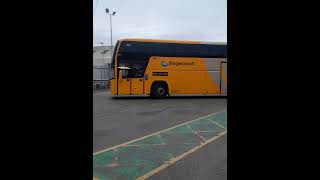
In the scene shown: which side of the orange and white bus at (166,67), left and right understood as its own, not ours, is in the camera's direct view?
left

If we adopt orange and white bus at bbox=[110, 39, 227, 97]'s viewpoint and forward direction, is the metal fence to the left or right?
on its right
